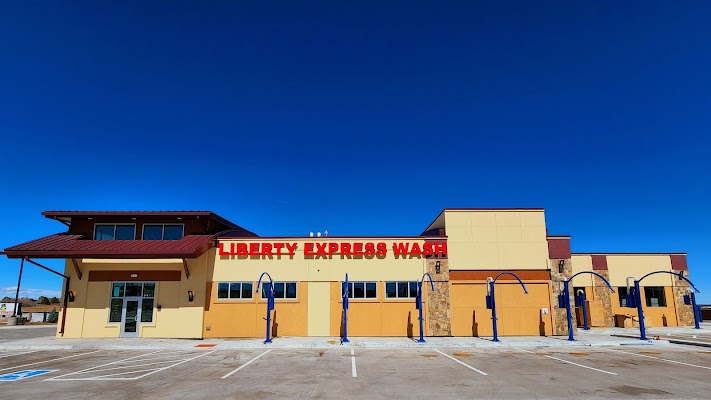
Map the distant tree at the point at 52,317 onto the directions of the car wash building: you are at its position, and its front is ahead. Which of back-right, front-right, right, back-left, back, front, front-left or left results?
back-right

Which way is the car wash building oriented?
toward the camera

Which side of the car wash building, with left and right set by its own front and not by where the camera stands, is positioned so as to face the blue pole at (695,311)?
left
